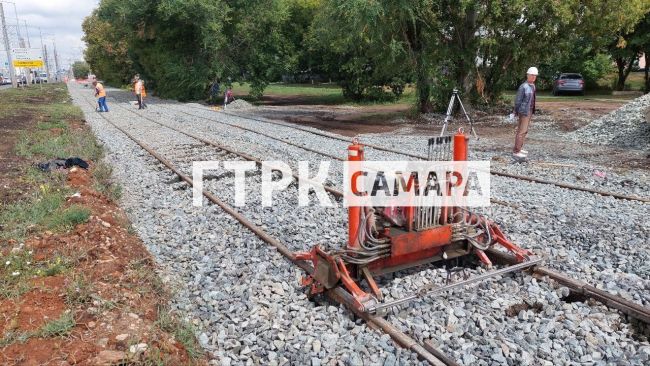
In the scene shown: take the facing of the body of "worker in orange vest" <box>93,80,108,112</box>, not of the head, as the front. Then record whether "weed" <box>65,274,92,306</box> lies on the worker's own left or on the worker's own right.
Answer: on the worker's own left

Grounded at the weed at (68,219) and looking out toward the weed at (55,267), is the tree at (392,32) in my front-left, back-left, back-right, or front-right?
back-left

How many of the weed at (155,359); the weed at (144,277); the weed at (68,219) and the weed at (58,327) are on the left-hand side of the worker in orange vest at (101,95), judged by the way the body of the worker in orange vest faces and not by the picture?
4

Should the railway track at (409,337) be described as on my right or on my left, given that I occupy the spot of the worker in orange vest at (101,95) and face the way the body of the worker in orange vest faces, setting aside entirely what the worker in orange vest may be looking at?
on my left

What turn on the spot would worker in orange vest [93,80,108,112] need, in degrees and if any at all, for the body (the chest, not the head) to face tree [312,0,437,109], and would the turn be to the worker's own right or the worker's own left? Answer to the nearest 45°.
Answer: approximately 135° to the worker's own left

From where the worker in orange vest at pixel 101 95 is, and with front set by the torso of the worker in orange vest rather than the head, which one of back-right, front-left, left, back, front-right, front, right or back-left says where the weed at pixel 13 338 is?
left

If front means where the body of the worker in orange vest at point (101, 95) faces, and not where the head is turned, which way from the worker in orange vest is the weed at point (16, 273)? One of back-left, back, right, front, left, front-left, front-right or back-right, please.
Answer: left
